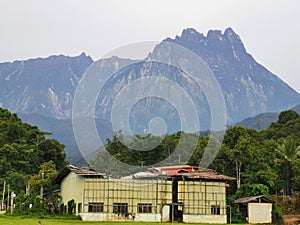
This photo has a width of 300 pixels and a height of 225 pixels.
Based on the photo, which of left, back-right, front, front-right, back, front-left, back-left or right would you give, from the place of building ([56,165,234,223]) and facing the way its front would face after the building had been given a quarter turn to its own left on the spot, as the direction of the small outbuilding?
front

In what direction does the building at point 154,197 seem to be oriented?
toward the camera

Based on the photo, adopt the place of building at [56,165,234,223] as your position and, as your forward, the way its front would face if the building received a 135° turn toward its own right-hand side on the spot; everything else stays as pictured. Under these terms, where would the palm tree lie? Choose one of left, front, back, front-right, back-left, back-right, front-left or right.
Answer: right
